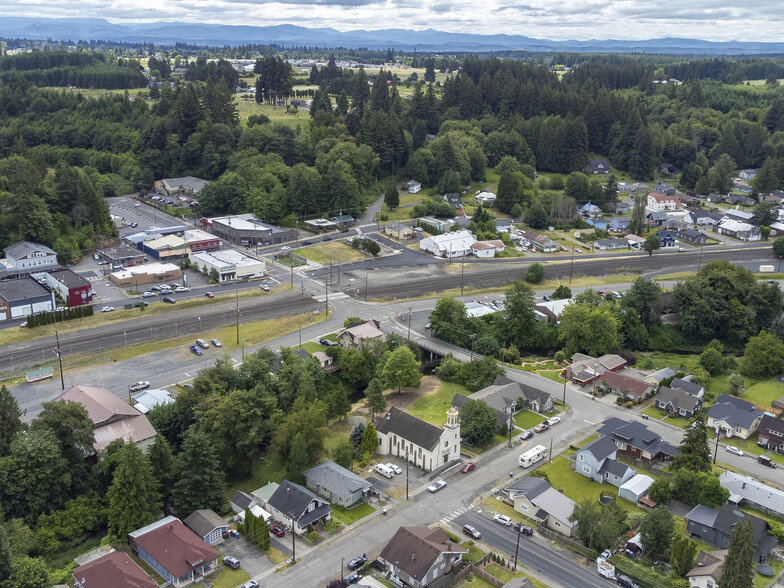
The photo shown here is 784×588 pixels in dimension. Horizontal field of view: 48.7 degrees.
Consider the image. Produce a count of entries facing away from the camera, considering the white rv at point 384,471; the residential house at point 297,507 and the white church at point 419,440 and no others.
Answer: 0

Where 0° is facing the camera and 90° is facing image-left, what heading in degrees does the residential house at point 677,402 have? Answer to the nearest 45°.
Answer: approximately 45°

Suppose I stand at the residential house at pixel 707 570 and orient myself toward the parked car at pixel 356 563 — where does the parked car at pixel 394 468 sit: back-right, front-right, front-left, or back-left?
front-right

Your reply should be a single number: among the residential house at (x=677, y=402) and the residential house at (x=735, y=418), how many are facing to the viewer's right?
0

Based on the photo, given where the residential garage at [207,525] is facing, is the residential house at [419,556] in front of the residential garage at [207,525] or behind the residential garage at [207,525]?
in front

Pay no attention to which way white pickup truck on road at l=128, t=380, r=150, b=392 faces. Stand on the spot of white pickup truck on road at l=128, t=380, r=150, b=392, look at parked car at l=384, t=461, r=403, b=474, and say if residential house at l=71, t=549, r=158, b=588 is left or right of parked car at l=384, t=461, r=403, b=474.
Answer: right

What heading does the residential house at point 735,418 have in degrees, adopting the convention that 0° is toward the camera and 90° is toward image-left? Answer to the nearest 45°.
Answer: approximately 45°

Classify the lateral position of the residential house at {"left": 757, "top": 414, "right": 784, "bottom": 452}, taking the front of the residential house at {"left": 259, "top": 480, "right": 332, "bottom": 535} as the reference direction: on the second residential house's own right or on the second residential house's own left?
on the second residential house's own left

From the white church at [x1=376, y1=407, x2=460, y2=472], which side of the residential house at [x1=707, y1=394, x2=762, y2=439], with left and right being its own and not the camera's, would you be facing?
front

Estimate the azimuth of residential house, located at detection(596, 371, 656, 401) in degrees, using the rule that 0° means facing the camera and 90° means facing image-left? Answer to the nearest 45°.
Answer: approximately 45°

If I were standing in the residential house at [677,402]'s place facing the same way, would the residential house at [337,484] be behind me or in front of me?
in front

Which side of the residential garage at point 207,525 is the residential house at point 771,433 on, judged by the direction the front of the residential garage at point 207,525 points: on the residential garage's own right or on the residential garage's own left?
on the residential garage's own left

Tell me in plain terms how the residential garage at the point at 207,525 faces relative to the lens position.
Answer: facing the viewer and to the right of the viewer

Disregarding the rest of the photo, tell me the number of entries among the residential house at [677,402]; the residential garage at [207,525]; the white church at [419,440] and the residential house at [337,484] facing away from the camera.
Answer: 0
